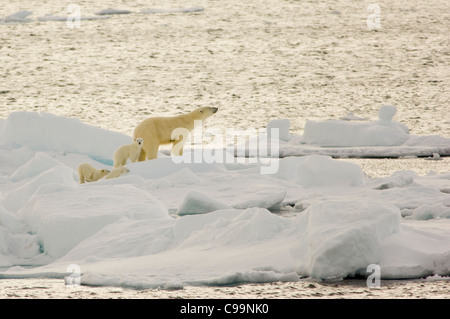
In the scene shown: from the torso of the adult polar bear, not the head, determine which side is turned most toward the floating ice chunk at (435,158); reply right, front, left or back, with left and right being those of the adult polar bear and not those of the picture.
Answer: front

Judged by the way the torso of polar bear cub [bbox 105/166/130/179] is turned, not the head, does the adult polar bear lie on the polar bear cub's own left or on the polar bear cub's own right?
on the polar bear cub's own left

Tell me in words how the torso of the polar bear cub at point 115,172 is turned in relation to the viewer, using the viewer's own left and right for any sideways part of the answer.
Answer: facing to the right of the viewer

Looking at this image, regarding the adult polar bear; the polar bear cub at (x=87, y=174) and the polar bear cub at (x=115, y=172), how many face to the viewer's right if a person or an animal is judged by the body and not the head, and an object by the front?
3

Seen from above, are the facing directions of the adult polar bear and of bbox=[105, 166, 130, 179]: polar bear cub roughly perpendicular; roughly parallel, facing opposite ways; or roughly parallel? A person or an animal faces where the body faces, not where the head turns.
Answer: roughly parallel

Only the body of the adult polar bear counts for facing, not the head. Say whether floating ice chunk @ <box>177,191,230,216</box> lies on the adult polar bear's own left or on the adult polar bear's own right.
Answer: on the adult polar bear's own right

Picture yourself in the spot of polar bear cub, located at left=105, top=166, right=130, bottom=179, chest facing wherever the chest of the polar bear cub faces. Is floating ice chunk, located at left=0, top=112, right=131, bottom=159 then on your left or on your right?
on your left

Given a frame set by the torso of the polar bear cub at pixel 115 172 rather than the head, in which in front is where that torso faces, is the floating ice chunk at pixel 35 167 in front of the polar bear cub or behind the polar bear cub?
behind

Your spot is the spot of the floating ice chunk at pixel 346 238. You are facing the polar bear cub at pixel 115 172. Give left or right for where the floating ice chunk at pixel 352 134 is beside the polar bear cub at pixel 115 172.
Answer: right

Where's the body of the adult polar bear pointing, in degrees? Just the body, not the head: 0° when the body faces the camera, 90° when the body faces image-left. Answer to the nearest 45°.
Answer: approximately 270°

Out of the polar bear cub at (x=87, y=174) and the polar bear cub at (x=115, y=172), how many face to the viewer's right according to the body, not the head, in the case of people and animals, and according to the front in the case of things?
2

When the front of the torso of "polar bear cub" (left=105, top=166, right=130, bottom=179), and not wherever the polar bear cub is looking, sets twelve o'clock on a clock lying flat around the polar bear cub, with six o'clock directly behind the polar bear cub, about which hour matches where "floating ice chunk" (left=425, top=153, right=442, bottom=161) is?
The floating ice chunk is roughly at 11 o'clock from the polar bear cub.

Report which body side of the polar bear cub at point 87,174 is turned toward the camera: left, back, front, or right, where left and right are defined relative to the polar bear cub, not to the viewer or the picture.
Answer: right

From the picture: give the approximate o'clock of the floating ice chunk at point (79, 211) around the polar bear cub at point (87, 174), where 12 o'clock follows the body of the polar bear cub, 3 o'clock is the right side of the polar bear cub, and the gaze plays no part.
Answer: The floating ice chunk is roughly at 3 o'clock from the polar bear cub.
